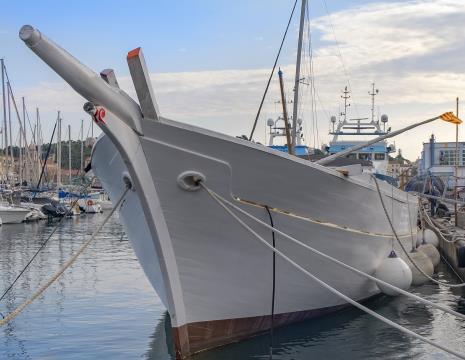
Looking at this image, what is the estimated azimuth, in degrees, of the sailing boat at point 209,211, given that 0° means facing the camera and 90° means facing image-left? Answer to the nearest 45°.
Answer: approximately 45°

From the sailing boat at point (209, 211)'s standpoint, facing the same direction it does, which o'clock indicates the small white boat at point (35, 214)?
The small white boat is roughly at 4 o'clock from the sailing boat.
